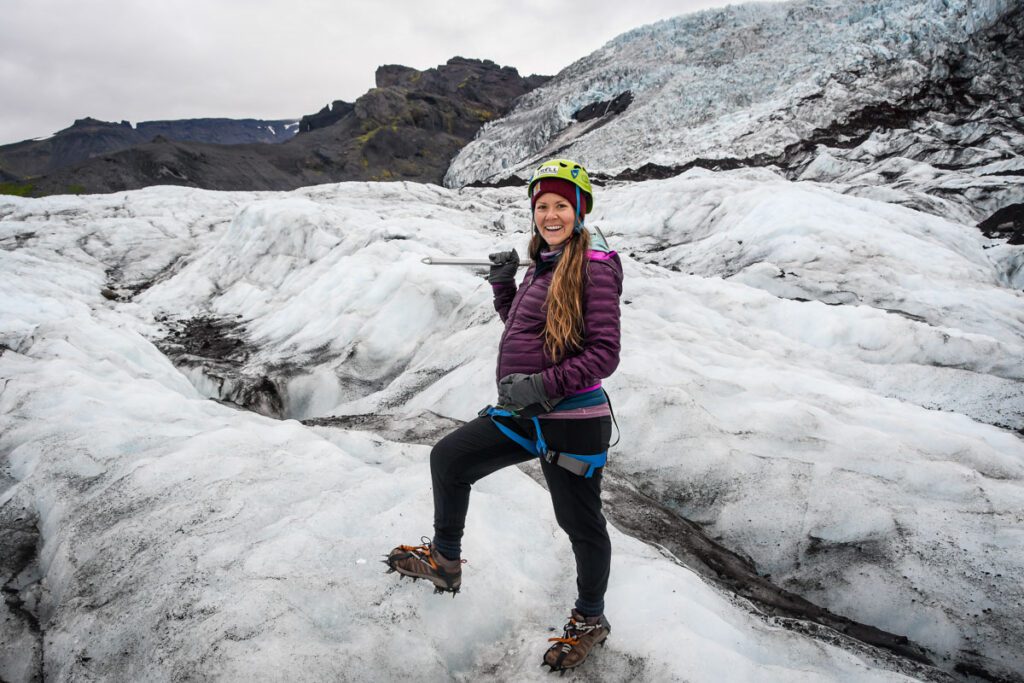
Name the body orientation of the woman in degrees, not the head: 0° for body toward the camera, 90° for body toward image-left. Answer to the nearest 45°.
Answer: approximately 45°
